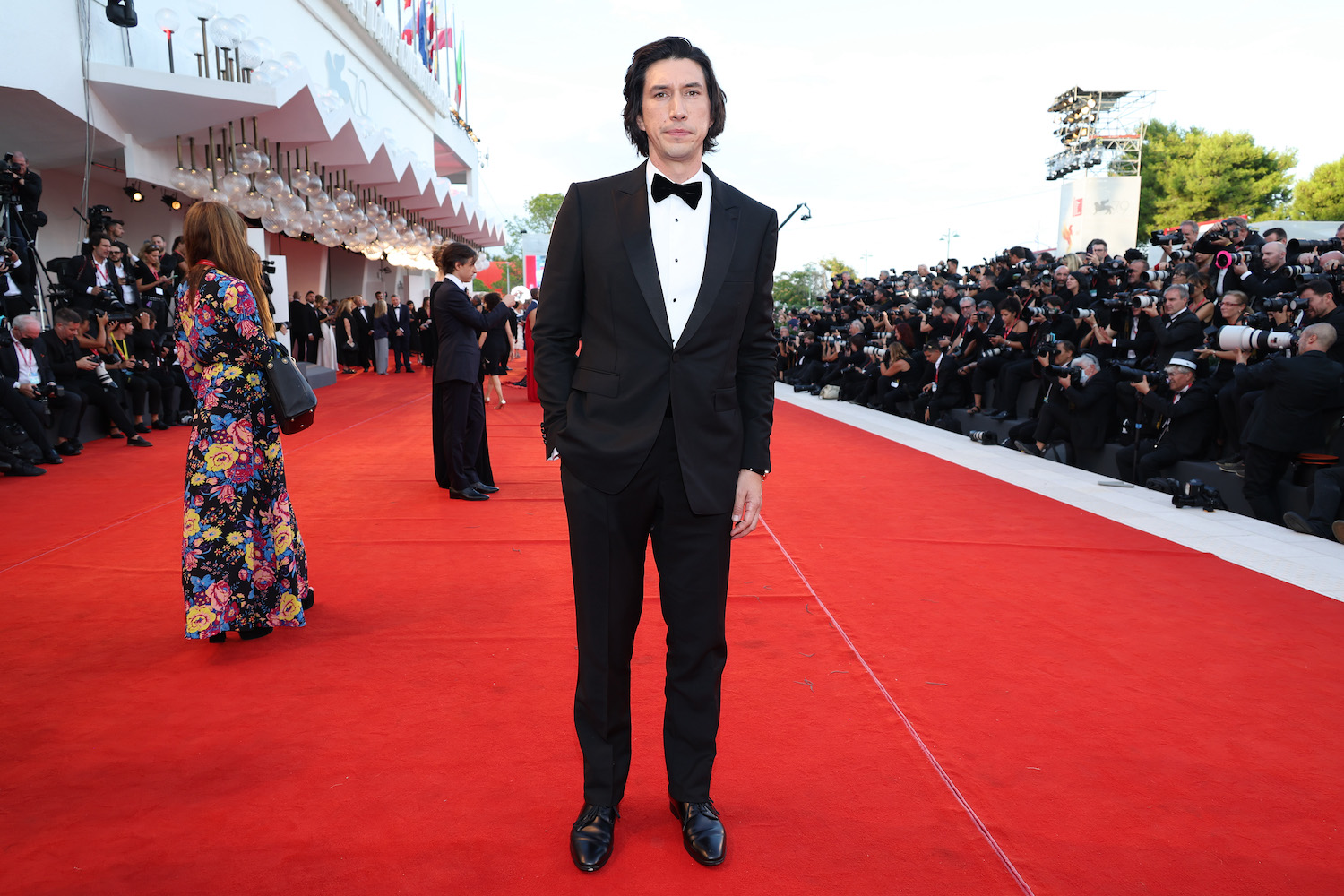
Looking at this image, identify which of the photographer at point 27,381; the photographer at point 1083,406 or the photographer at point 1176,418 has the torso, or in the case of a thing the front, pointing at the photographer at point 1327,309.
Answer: the photographer at point 27,381

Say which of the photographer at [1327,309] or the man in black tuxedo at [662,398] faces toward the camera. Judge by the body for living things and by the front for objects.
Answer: the man in black tuxedo

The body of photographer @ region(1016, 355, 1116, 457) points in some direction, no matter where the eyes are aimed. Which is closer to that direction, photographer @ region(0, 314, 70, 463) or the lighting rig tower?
the photographer

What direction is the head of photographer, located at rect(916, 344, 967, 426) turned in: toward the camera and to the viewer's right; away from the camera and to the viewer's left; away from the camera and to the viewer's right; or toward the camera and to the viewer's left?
toward the camera and to the viewer's left

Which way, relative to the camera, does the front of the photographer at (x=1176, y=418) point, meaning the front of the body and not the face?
to the viewer's left

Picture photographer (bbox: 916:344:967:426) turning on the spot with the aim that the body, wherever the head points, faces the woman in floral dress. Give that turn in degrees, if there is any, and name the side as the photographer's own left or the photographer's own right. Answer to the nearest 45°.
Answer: approximately 45° to the photographer's own left

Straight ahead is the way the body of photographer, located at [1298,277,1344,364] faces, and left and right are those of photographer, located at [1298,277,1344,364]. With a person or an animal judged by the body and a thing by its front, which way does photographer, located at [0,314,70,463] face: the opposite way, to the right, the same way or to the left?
the opposite way

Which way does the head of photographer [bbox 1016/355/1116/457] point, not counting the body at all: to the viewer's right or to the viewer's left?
to the viewer's left

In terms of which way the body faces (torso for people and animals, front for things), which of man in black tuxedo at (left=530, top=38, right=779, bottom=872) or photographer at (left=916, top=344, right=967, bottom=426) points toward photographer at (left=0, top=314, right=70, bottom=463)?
photographer at (left=916, top=344, right=967, bottom=426)

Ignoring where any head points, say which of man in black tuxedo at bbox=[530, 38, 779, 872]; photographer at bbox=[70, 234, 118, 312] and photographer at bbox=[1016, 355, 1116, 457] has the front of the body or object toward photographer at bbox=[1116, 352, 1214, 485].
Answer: photographer at bbox=[70, 234, 118, 312]

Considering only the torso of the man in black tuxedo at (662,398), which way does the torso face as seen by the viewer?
toward the camera

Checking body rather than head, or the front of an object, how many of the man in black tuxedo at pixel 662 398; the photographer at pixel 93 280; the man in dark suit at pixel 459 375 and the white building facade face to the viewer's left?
0

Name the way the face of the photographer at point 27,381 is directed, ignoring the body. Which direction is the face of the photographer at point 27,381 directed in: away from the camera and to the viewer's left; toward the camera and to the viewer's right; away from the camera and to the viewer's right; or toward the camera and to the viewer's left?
toward the camera and to the viewer's right

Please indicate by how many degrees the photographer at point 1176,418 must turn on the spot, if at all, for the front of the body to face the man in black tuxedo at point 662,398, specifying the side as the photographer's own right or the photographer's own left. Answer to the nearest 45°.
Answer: approximately 90° to the photographer's own left

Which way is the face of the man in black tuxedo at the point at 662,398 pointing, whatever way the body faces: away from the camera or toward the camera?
toward the camera

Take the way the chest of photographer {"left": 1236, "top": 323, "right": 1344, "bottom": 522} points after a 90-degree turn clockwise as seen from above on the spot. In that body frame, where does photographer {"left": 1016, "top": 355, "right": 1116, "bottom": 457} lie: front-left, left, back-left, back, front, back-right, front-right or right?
left

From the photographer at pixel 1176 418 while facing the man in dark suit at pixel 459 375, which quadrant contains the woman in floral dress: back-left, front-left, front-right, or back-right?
front-left

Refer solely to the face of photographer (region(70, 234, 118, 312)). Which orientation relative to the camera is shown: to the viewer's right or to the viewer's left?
to the viewer's right

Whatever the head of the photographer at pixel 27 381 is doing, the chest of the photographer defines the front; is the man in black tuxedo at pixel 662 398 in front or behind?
in front

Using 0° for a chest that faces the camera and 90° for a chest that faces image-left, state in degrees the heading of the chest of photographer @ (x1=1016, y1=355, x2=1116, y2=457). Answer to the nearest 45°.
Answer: approximately 90°
